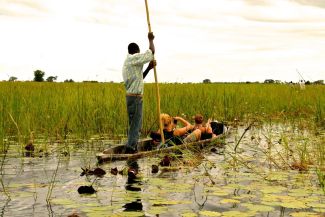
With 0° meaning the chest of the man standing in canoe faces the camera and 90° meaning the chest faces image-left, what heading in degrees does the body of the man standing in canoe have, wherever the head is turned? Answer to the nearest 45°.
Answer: approximately 225°

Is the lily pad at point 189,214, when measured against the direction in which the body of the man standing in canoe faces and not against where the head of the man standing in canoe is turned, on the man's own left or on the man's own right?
on the man's own right

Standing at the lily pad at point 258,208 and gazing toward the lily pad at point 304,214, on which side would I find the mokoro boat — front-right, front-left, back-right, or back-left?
back-left

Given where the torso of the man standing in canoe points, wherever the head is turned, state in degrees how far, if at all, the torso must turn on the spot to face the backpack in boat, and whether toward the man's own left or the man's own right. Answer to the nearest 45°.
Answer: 0° — they already face it

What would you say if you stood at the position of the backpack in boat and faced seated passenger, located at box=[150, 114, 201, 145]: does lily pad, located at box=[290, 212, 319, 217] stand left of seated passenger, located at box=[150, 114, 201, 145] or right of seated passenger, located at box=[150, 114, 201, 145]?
left

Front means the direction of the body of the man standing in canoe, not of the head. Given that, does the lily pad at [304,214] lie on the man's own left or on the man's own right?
on the man's own right

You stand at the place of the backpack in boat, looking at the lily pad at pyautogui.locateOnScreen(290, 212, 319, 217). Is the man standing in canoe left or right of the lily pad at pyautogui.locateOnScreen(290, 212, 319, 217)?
right

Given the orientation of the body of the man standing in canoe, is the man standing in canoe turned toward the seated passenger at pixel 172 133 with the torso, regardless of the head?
yes
